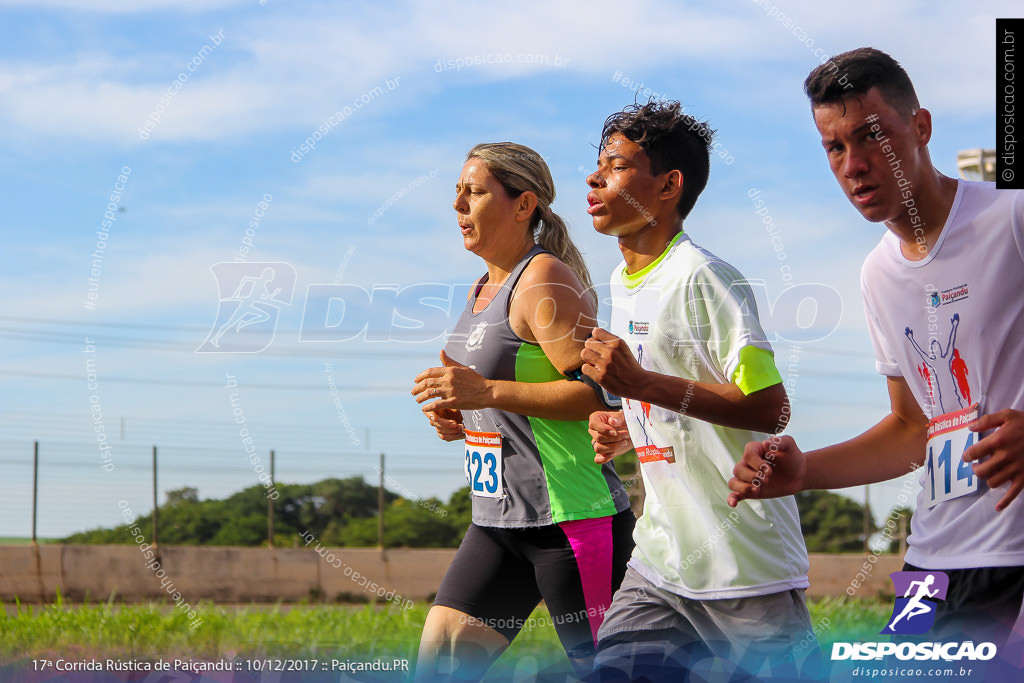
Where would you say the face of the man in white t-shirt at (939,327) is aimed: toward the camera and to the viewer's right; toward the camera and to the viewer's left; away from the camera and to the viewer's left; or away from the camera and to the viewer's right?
toward the camera and to the viewer's left

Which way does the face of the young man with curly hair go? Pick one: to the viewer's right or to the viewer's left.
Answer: to the viewer's left

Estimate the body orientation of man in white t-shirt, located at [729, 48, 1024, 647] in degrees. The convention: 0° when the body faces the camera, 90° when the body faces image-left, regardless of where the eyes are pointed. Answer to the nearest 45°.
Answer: approximately 45°

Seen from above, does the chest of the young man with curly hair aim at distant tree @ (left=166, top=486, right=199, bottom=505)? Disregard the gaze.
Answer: no

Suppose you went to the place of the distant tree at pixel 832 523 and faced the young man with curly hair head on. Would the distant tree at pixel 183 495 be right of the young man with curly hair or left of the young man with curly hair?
right

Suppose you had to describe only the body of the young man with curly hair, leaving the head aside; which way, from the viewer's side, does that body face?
to the viewer's left

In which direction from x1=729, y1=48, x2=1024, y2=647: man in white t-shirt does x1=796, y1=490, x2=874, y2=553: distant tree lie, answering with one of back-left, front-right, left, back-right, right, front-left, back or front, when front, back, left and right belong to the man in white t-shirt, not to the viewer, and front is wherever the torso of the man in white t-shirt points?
back-right

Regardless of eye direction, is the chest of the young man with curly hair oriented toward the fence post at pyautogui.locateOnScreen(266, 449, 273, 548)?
no

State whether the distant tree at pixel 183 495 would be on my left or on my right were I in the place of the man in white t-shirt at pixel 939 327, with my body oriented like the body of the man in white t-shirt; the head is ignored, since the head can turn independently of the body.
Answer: on my right

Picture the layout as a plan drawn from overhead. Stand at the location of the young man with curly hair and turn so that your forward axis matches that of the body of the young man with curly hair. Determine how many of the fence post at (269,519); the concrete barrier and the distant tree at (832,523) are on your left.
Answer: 0

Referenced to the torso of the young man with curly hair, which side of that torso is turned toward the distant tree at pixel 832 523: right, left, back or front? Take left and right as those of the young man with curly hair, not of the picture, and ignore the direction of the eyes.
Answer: right

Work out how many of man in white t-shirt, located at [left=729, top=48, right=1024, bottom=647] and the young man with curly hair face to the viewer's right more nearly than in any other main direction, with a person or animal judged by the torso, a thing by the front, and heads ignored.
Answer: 0
